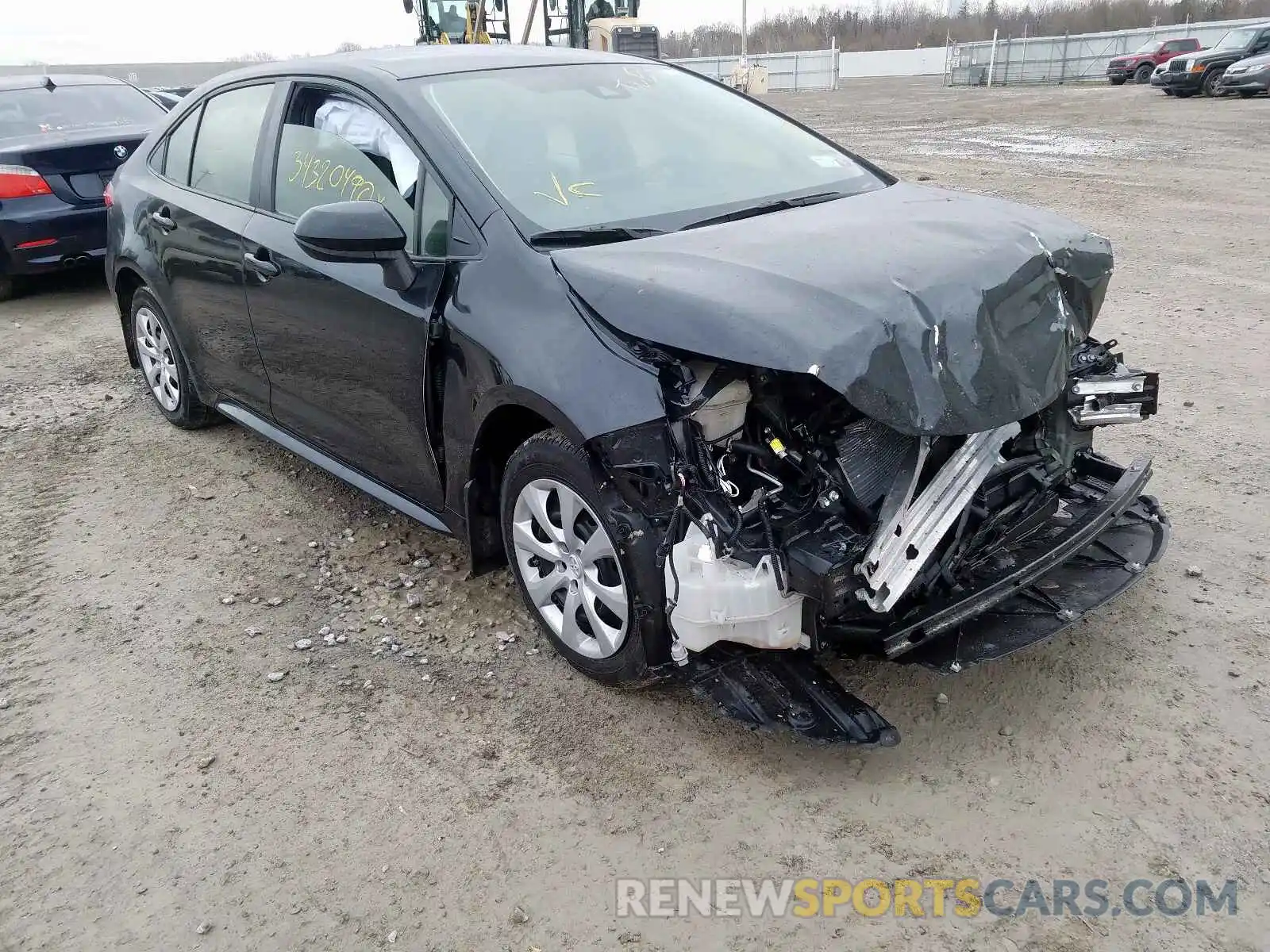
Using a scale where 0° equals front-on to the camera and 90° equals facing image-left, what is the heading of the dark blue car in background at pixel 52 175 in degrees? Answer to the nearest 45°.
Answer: approximately 135°

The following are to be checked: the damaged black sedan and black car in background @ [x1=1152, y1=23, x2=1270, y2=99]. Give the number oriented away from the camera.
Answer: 0

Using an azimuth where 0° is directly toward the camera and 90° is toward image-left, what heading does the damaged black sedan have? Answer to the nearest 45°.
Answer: approximately 315°

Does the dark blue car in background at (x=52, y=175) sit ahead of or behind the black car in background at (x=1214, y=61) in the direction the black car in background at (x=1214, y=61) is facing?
ahead

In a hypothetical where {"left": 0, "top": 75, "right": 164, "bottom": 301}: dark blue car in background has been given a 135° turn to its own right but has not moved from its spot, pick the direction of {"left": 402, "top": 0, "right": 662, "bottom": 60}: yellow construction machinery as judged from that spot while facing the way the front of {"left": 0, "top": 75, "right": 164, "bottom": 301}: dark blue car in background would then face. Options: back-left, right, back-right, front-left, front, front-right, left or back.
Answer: front-left

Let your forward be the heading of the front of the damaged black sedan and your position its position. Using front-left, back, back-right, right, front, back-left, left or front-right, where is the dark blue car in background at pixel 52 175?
back

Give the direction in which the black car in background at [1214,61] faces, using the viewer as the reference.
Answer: facing the viewer and to the left of the viewer

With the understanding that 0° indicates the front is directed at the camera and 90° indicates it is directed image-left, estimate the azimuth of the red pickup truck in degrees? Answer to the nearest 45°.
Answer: approximately 45°

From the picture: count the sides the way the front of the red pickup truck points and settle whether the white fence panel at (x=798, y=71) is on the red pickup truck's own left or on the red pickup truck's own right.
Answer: on the red pickup truck's own right

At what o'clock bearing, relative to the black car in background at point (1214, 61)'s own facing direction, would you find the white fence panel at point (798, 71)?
The white fence panel is roughly at 3 o'clock from the black car in background.

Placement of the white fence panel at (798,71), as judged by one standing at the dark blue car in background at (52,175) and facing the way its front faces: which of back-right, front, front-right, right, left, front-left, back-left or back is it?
right

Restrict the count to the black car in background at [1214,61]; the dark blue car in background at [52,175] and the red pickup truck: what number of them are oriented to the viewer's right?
0

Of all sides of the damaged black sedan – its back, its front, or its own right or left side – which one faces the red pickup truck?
left

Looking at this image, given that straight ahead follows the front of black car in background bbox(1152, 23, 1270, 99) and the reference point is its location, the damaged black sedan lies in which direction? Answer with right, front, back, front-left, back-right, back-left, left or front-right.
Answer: front-left

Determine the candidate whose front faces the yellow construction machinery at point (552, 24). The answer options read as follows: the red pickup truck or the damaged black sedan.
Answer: the red pickup truck

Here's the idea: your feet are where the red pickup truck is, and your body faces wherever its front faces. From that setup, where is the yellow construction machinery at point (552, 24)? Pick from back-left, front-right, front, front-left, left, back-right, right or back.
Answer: front

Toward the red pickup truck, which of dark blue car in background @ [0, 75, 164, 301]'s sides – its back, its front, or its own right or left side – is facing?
right
